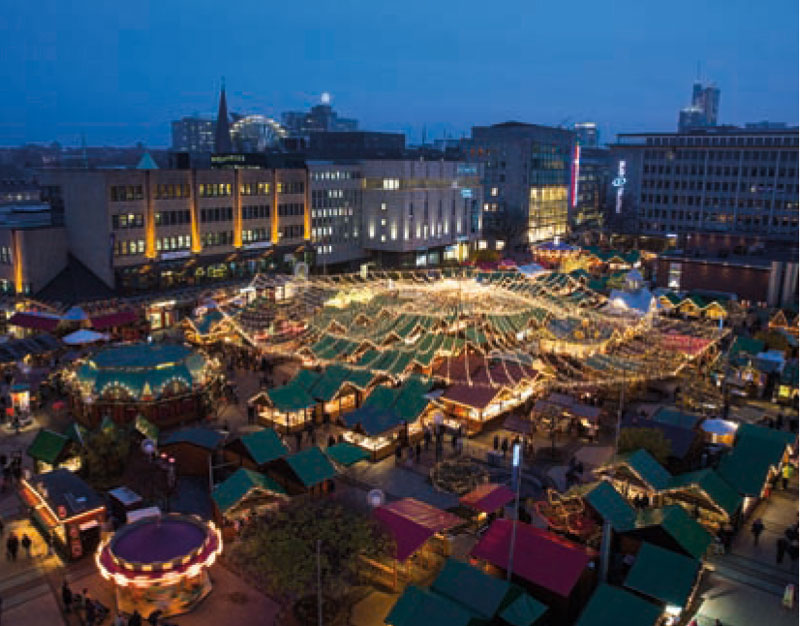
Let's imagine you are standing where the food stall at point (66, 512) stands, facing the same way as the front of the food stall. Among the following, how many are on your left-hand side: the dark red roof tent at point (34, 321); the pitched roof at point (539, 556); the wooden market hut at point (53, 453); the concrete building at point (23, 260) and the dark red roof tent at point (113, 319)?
1

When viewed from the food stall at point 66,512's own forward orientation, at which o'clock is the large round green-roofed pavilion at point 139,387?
The large round green-roofed pavilion is roughly at 5 o'clock from the food stall.

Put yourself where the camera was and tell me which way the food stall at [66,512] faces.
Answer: facing the viewer and to the left of the viewer

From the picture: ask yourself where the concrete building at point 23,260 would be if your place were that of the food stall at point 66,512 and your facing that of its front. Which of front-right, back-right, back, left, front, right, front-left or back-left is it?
back-right

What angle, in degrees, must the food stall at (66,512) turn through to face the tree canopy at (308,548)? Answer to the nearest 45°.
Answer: approximately 90° to its left

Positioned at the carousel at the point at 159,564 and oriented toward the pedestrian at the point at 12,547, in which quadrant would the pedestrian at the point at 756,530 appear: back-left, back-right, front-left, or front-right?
back-right

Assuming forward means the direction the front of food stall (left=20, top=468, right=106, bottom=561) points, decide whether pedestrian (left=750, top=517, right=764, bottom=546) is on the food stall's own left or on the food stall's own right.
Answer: on the food stall's own left
